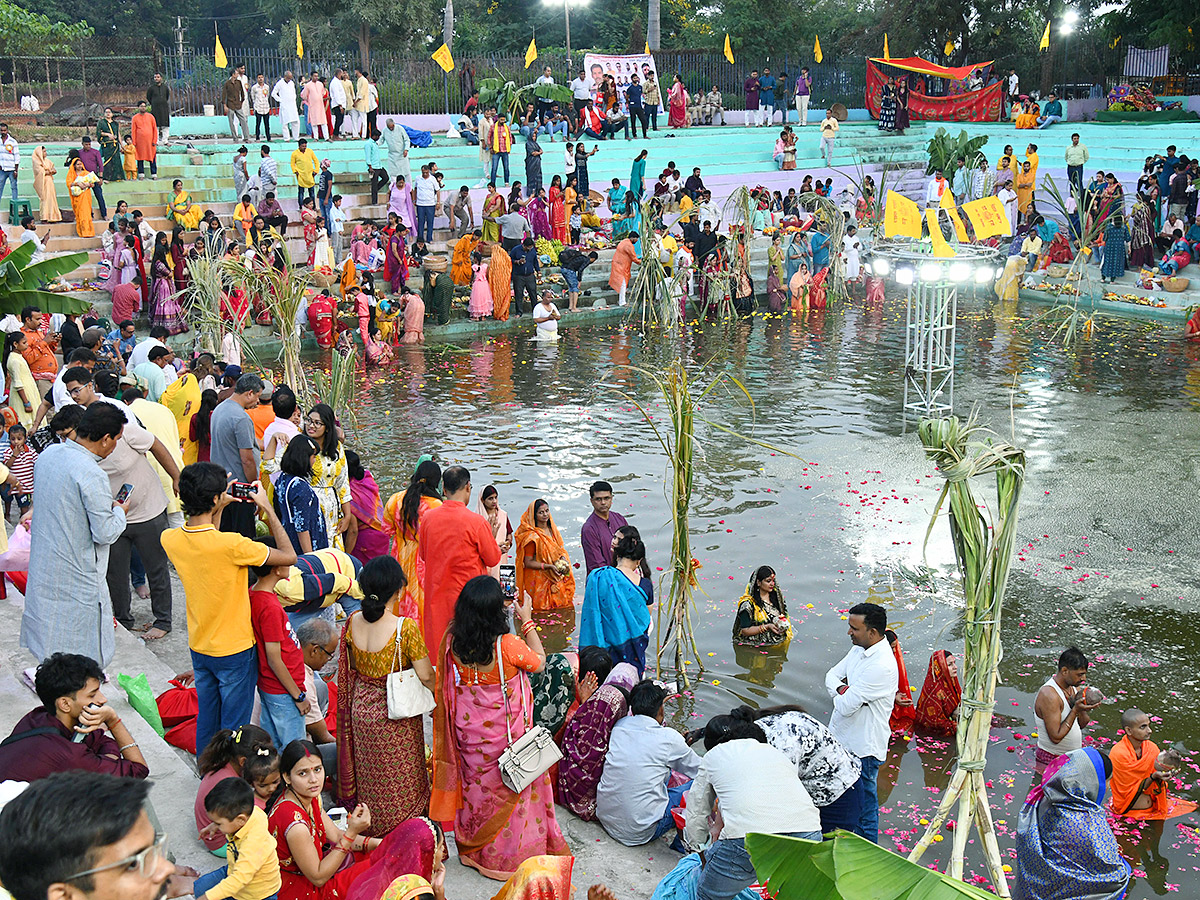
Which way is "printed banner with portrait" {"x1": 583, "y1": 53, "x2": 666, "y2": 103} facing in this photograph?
toward the camera

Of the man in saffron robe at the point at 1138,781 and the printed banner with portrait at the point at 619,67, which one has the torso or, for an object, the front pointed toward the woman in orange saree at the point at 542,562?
the printed banner with portrait

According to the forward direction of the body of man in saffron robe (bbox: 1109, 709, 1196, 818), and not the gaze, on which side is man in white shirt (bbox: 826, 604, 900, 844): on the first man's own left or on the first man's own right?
on the first man's own right

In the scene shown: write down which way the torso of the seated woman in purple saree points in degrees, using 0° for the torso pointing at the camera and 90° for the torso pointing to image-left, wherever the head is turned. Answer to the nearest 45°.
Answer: approximately 225°

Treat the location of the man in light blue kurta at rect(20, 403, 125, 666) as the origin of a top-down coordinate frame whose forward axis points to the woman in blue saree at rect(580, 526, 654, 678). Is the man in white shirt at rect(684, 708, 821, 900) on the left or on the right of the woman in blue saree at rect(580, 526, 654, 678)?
right

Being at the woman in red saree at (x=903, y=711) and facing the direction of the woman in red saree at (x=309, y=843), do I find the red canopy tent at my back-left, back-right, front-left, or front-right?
back-right

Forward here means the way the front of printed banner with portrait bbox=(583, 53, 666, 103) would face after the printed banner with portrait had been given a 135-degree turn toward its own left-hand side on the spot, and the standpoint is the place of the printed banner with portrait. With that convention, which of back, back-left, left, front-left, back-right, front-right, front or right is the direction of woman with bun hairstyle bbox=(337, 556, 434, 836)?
back-right

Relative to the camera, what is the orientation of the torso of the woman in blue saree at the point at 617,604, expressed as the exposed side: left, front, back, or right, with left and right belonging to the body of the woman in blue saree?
back

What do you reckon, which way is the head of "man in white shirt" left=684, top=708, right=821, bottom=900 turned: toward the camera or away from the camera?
away from the camera

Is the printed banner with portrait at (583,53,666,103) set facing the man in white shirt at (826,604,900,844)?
yes
